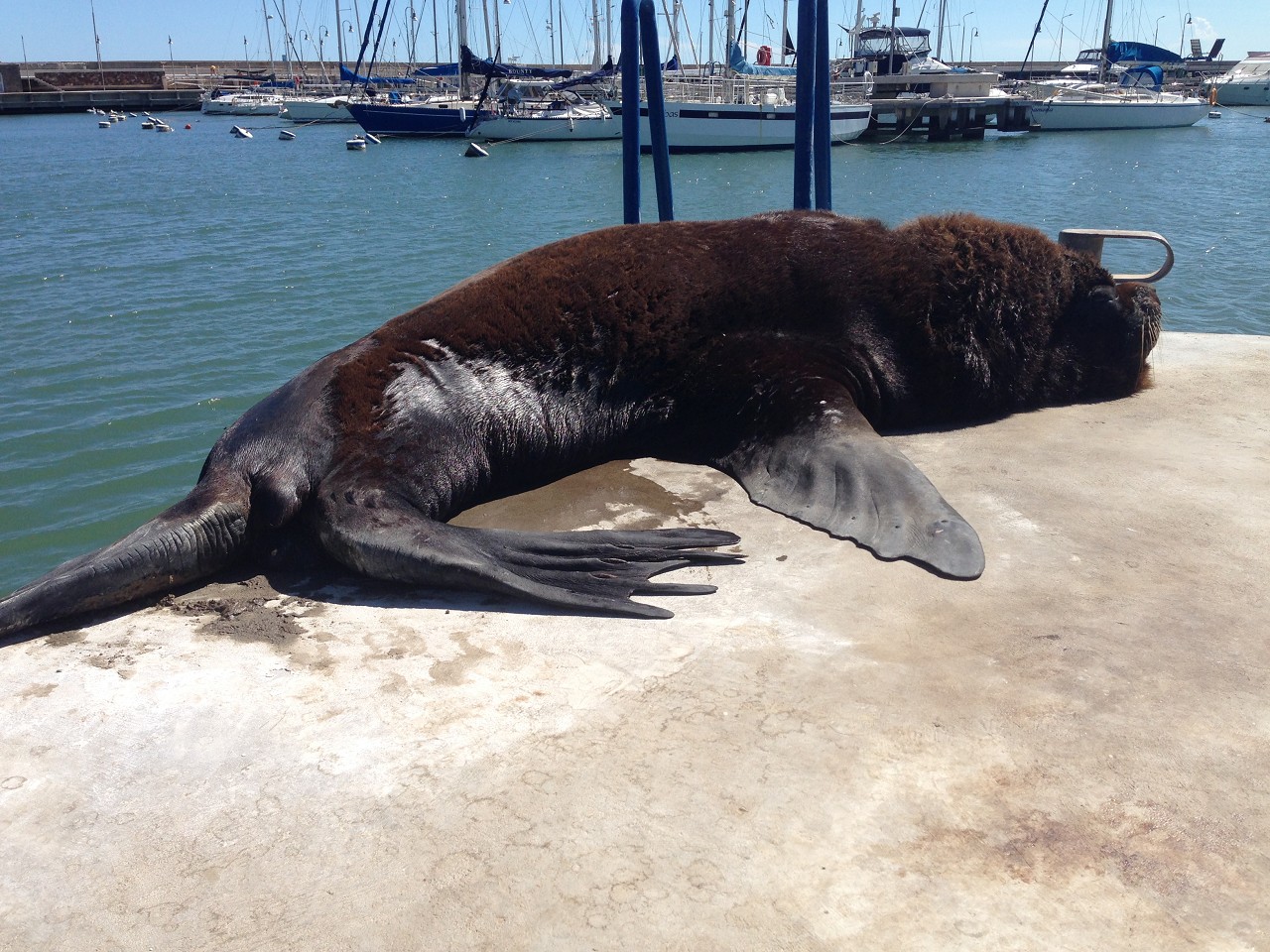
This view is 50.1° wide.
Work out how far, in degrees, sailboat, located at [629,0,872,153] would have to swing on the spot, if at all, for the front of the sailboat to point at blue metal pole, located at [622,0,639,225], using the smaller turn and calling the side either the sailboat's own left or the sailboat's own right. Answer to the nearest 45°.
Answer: approximately 90° to the sailboat's own left

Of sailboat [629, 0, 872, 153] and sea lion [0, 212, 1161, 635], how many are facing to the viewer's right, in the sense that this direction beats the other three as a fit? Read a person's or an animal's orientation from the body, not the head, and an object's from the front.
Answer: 1

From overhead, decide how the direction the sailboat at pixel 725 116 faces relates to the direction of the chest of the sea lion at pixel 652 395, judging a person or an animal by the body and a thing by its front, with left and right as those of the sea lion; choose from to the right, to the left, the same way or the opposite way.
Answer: the opposite way

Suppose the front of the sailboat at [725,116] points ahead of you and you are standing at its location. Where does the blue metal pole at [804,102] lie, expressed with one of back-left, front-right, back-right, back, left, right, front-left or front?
left

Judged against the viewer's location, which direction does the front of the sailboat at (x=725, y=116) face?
facing to the left of the viewer

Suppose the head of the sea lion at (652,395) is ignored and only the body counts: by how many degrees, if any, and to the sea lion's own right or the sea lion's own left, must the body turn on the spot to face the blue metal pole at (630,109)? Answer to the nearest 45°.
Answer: approximately 90° to the sea lion's own left

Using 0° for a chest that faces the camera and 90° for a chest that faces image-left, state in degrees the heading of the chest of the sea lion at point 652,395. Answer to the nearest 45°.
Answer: approximately 270°

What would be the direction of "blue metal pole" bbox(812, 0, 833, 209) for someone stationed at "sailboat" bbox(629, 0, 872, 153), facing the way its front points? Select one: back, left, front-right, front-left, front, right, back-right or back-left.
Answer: left

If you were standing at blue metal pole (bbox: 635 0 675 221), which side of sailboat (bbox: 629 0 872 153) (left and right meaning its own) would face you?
left

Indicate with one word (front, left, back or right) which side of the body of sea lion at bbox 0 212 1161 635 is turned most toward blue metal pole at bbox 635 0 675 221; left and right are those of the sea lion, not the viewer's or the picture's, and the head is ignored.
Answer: left
